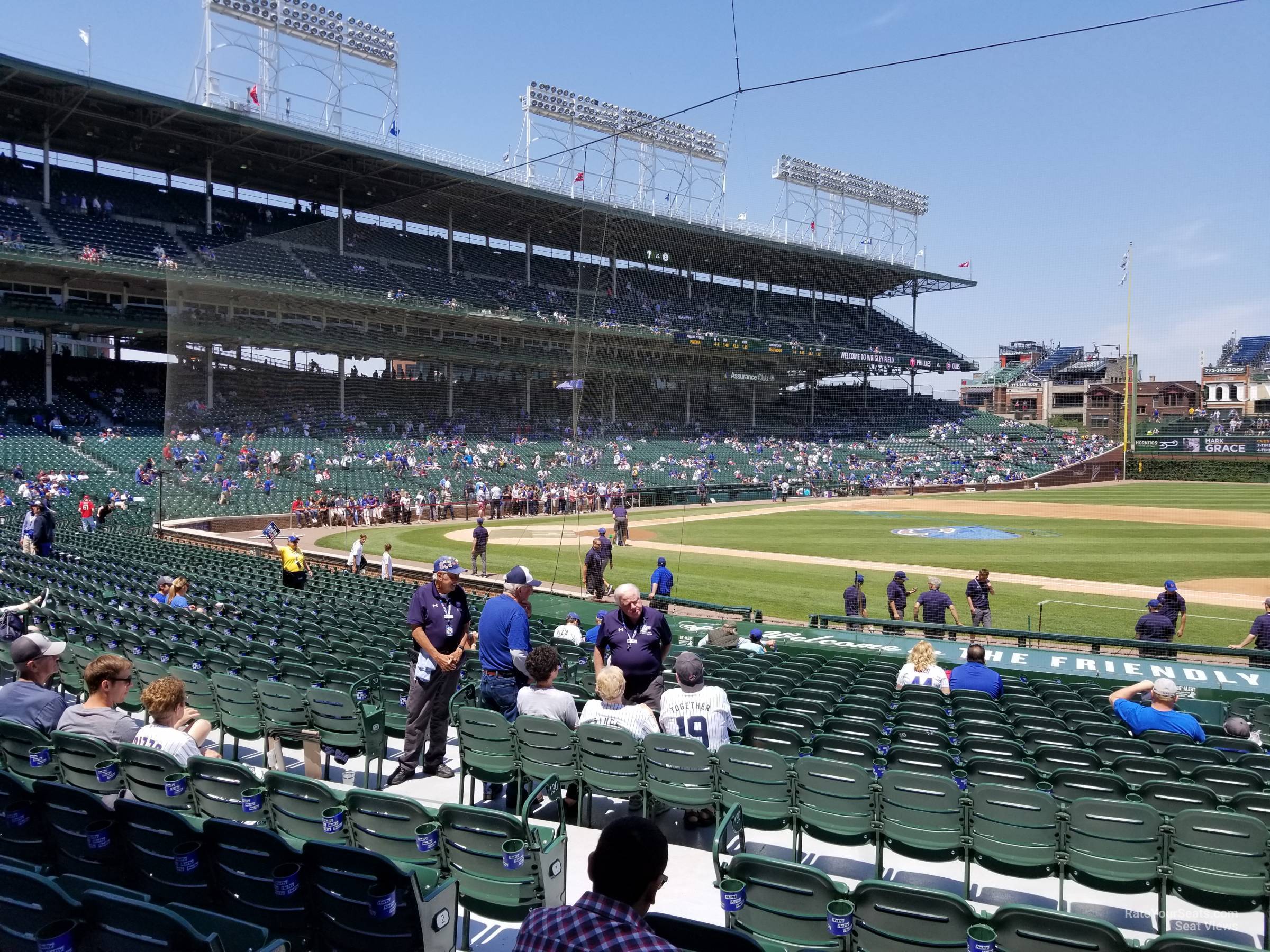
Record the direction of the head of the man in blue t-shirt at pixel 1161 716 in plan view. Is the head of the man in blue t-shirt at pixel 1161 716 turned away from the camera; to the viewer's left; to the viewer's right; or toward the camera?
away from the camera

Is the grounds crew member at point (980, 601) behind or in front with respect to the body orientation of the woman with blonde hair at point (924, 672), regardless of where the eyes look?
in front

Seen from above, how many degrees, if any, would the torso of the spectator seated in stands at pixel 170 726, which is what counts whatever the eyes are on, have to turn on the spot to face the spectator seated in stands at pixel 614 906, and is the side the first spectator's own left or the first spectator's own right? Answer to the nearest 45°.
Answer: approximately 135° to the first spectator's own right

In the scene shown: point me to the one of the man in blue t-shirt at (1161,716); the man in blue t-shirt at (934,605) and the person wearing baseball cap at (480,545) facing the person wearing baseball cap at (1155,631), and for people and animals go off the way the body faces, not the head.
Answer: the man in blue t-shirt at (1161,716)

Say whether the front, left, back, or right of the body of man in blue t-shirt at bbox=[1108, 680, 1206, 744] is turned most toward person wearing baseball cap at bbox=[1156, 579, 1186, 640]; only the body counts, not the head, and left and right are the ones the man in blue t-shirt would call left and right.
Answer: front

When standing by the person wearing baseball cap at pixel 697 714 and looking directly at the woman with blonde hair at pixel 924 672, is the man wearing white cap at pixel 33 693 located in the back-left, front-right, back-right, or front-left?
back-left

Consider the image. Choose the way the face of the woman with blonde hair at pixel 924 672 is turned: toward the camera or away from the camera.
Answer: away from the camera

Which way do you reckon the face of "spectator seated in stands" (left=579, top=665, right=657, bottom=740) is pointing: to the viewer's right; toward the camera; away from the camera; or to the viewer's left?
away from the camera

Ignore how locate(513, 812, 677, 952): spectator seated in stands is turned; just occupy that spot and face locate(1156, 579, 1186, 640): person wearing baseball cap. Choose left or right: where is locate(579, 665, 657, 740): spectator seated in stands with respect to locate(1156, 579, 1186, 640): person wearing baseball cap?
left

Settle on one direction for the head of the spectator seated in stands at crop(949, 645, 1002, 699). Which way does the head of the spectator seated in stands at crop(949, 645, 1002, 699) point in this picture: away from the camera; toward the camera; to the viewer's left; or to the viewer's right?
away from the camera
